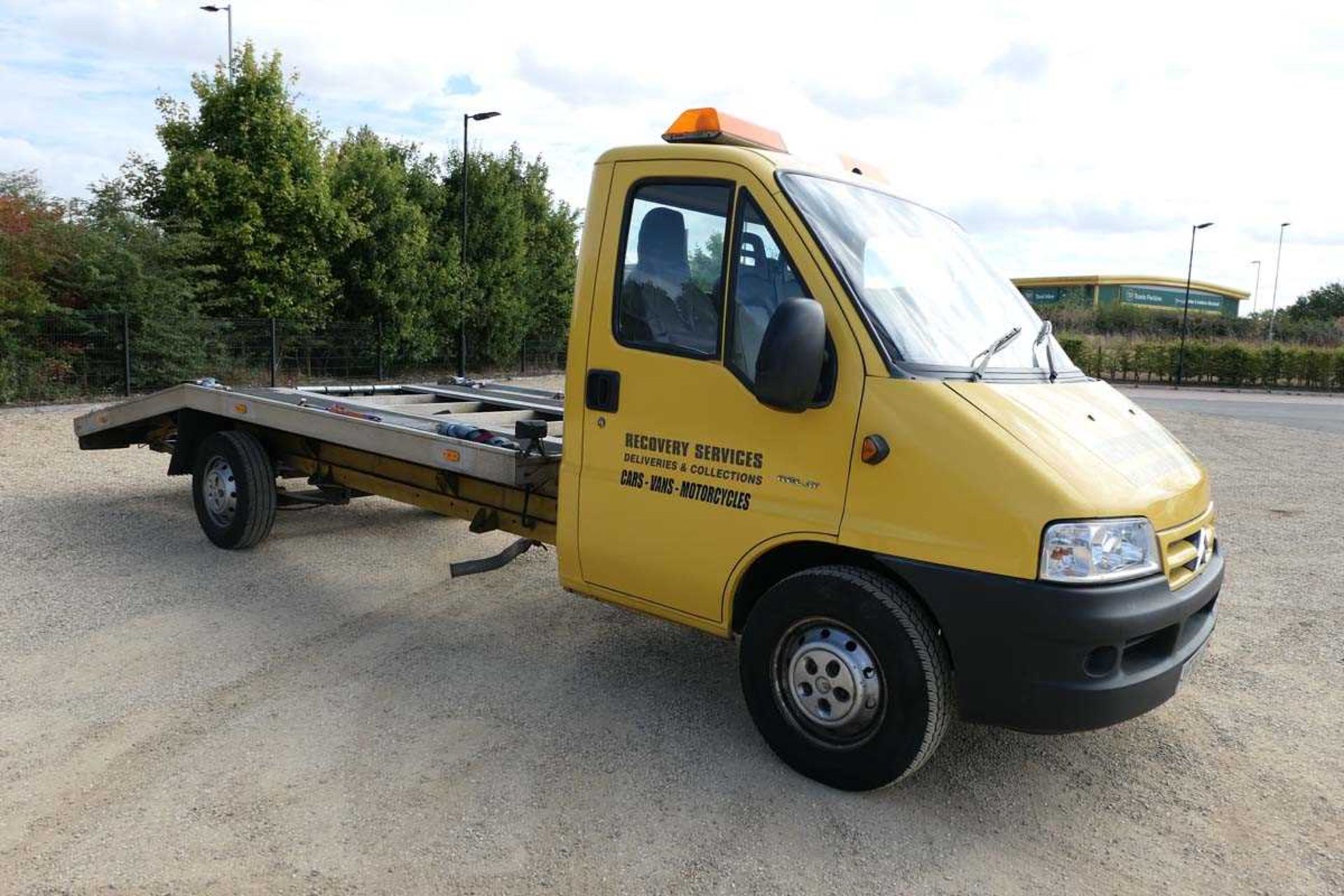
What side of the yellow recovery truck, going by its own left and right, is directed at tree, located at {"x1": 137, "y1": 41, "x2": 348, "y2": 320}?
back

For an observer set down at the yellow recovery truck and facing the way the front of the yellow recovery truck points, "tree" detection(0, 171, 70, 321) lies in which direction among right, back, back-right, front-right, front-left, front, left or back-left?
back

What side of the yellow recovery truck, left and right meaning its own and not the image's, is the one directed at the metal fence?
back

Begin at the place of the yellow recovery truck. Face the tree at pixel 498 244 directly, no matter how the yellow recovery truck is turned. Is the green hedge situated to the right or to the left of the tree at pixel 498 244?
right

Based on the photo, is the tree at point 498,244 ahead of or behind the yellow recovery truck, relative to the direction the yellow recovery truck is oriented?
behind

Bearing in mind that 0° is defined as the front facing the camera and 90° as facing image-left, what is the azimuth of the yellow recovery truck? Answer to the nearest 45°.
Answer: approximately 315°

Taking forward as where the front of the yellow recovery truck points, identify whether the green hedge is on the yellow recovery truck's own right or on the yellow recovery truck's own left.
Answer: on the yellow recovery truck's own left

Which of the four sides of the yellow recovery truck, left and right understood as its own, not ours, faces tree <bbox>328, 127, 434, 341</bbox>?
back
